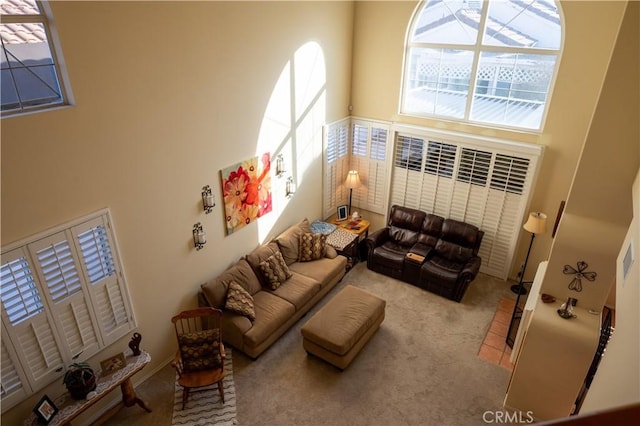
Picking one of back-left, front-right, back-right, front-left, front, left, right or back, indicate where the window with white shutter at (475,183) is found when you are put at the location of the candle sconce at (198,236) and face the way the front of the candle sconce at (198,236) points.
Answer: front-left

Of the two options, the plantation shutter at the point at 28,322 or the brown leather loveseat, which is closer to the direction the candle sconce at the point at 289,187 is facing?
the brown leather loveseat

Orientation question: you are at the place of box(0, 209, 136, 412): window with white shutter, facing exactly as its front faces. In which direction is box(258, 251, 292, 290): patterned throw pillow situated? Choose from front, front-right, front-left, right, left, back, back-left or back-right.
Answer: front-left

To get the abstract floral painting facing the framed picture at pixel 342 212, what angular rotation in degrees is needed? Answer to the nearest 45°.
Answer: approximately 90° to its left

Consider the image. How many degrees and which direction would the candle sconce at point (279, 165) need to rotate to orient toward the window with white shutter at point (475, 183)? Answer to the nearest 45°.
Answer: approximately 45° to its left

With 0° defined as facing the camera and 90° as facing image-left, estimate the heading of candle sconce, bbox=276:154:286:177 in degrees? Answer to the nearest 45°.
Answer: approximately 315°

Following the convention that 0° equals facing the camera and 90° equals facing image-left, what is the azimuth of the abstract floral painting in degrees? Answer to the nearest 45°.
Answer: approximately 315°

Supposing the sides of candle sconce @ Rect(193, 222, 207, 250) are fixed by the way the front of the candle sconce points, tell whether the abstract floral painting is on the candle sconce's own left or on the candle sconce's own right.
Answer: on the candle sconce's own left

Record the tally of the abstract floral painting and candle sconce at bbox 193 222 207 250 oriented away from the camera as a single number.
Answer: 0

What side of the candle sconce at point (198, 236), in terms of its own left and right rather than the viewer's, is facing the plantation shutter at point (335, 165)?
left

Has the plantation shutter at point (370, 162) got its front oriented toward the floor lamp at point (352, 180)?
yes
